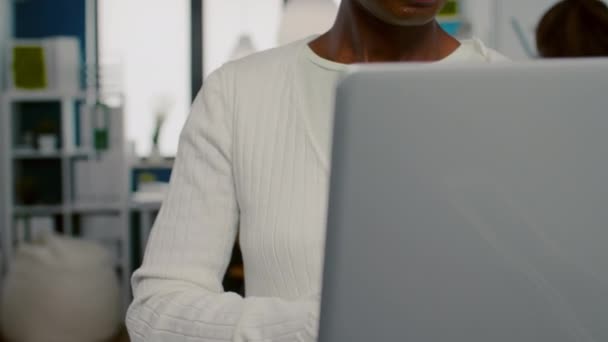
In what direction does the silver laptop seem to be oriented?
away from the camera

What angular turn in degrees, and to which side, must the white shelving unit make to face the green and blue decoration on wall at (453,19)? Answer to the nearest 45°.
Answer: approximately 45° to its left

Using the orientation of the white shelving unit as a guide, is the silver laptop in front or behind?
in front

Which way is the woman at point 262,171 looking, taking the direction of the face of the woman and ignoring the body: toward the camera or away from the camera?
toward the camera

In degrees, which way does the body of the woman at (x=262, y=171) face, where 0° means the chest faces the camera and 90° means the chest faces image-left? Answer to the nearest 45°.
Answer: approximately 315°

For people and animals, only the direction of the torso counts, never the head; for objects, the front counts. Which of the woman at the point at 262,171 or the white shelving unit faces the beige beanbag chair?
the white shelving unit

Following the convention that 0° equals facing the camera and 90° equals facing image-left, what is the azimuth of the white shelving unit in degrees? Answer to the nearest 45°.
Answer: approximately 0°

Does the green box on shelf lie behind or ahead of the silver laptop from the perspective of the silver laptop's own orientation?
ahead

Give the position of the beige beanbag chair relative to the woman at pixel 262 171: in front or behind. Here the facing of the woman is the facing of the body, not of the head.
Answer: behind

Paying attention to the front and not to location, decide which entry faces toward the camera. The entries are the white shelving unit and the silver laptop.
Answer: the white shelving unit

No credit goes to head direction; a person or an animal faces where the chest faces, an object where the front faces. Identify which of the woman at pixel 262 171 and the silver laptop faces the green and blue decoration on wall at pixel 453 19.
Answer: the silver laptop

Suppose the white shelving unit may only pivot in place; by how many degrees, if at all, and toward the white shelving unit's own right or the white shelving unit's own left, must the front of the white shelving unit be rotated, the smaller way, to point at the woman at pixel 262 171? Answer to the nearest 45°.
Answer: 0° — it already faces them

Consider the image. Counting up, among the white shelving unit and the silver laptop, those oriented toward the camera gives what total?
1
